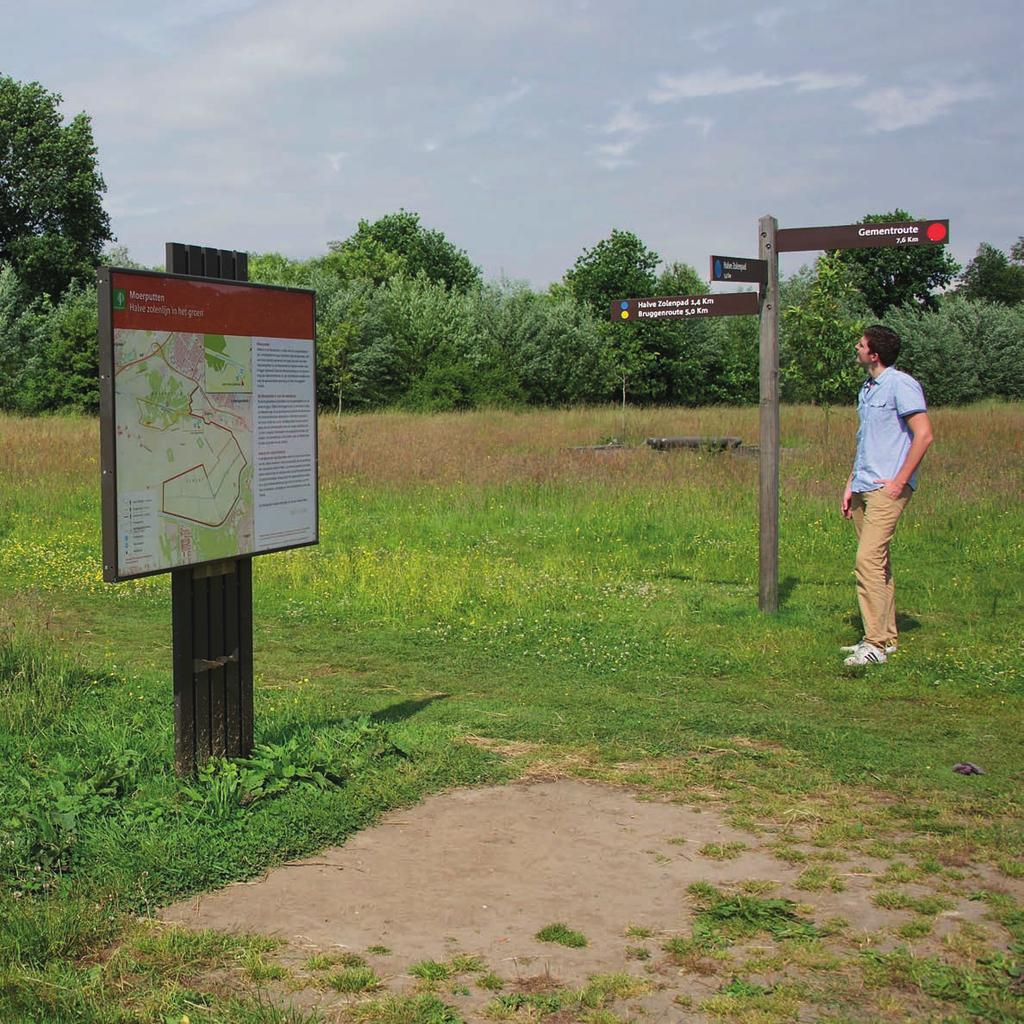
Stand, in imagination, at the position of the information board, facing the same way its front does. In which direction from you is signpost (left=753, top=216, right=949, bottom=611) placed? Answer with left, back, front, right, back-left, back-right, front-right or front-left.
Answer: left

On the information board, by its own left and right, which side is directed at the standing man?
left

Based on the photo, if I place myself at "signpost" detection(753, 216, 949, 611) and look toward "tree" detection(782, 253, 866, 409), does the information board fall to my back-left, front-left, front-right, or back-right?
back-left

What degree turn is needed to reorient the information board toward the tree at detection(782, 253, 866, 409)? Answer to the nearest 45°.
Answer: approximately 90° to its left

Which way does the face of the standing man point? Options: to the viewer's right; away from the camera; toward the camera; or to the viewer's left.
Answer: to the viewer's left

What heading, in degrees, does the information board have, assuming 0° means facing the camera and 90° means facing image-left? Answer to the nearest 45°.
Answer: approximately 315°
